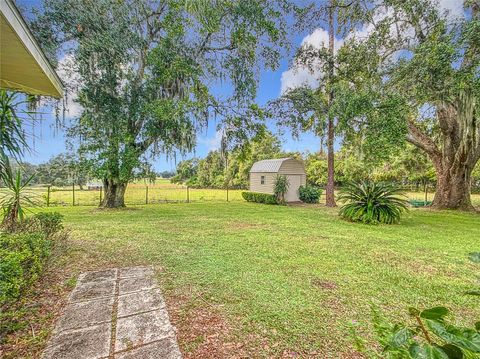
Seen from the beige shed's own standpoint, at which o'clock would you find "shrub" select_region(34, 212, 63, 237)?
The shrub is roughly at 2 o'clock from the beige shed.

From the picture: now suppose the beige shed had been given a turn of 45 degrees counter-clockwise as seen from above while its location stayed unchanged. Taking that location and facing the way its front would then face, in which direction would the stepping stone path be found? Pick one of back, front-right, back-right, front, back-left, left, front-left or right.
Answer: right

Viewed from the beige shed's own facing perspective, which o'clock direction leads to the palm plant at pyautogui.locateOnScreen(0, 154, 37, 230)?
The palm plant is roughly at 2 o'clock from the beige shed.

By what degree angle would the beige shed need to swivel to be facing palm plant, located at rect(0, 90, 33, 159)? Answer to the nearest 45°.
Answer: approximately 45° to its right

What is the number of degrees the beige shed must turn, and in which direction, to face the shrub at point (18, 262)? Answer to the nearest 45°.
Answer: approximately 45° to its right

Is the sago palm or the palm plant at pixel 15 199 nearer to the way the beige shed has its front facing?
the sago palm

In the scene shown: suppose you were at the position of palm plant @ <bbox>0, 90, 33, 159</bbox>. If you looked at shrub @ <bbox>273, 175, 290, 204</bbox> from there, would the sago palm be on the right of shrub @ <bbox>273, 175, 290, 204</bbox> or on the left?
right

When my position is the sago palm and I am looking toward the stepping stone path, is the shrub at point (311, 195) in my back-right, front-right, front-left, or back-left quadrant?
back-right
